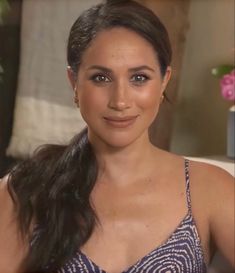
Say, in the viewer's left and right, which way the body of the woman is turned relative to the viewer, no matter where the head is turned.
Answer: facing the viewer

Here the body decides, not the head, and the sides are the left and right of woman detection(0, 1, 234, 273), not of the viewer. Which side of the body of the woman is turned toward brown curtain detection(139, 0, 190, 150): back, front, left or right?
back

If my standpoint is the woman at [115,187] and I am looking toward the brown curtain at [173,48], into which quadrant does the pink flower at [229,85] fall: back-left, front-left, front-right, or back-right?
front-right

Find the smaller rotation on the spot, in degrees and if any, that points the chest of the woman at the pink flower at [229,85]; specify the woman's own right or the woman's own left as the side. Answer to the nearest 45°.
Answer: approximately 135° to the woman's own left

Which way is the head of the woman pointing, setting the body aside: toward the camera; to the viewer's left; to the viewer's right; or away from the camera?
toward the camera
